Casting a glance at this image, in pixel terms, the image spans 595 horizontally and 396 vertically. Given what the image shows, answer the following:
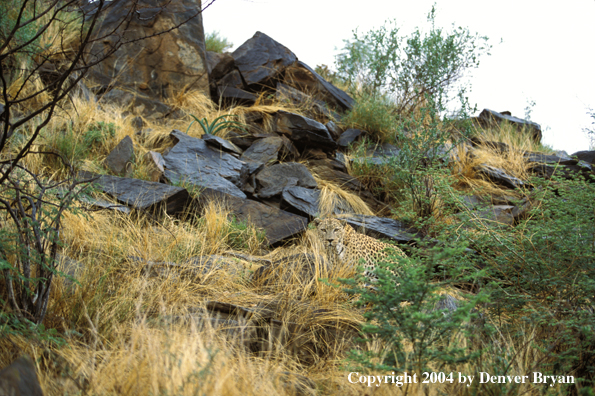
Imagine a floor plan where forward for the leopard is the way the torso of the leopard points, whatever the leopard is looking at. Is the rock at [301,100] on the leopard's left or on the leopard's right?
on the leopard's right

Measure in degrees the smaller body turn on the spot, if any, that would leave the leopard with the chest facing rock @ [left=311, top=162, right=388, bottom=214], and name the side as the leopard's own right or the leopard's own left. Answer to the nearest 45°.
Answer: approximately 135° to the leopard's own right

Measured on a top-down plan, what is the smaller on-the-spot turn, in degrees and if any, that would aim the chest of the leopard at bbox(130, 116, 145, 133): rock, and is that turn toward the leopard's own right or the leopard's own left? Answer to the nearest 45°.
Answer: approximately 90° to the leopard's own right

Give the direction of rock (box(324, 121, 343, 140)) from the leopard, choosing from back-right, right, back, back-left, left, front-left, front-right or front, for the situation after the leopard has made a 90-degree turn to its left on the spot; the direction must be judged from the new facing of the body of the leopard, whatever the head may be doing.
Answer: back-left

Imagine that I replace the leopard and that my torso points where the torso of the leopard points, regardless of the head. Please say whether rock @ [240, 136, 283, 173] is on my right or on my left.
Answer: on my right

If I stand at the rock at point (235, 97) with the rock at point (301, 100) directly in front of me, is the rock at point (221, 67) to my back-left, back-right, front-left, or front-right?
back-left

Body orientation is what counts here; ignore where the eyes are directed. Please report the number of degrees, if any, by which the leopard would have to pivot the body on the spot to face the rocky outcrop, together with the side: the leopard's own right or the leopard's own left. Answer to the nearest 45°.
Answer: approximately 90° to the leopard's own right

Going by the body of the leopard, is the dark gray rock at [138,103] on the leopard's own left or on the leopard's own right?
on the leopard's own right

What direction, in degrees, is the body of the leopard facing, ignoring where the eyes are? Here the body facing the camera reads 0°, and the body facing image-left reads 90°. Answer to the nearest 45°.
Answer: approximately 45°

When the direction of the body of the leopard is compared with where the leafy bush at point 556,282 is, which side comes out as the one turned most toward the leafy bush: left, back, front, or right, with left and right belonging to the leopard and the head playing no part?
left

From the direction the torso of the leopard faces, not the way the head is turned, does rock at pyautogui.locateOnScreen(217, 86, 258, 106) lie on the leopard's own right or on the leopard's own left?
on the leopard's own right

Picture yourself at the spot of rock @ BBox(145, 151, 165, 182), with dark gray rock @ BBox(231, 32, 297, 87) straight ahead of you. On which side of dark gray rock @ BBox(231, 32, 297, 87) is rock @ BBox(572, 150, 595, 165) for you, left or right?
right
